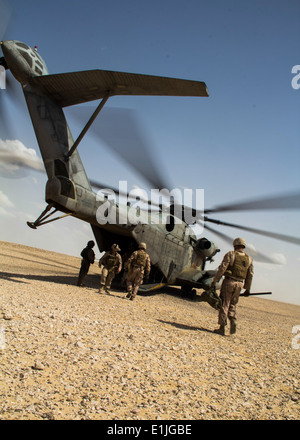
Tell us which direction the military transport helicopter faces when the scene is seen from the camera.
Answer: facing away from the viewer and to the right of the viewer

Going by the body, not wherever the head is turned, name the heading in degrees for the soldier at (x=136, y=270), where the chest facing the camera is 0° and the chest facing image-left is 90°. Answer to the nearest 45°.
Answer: approximately 180°
